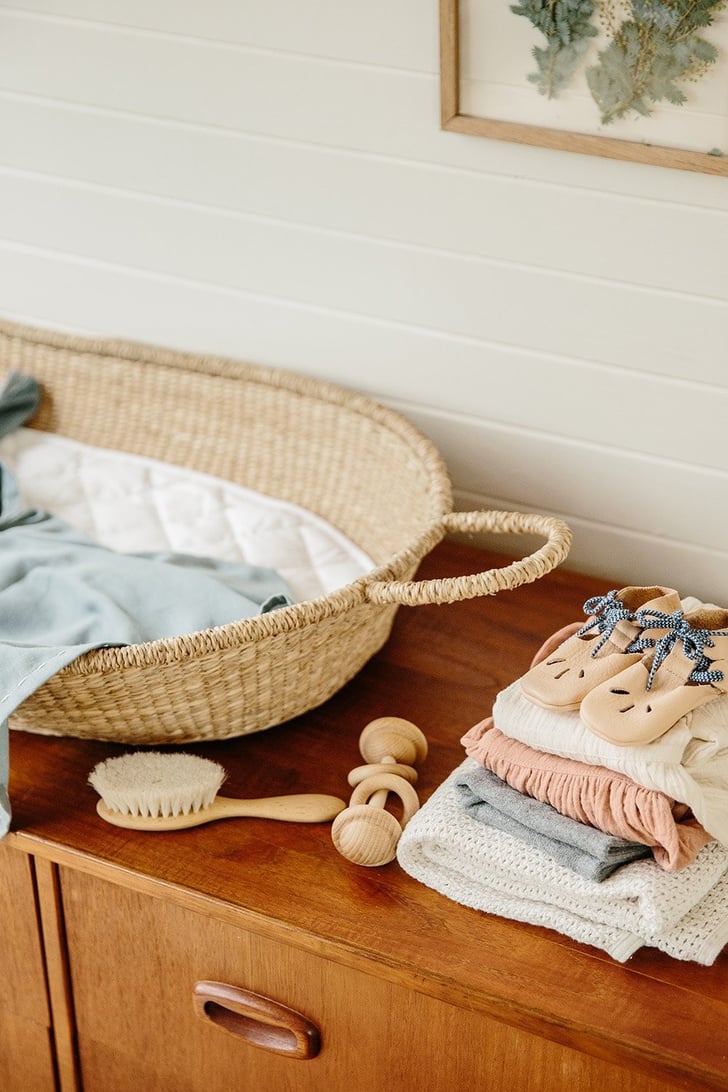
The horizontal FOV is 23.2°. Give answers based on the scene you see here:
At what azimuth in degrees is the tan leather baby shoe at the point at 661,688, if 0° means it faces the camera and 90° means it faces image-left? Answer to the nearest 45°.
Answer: approximately 45°
